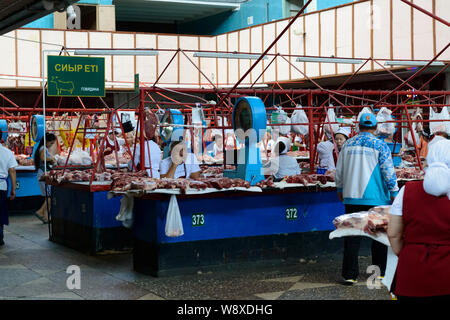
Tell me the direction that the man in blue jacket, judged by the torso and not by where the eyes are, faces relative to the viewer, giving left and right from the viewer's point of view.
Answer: facing away from the viewer

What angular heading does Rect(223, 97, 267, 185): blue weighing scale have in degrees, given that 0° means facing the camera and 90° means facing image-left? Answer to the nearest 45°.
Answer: approximately 45°

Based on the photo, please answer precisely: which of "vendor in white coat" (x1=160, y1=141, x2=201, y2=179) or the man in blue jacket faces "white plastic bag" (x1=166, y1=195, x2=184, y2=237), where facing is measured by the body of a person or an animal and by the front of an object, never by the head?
the vendor in white coat

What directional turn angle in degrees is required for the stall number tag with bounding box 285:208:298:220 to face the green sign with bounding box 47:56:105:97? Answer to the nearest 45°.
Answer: approximately 90° to its right

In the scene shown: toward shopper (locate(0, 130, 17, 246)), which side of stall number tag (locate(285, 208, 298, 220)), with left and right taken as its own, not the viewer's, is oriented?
right

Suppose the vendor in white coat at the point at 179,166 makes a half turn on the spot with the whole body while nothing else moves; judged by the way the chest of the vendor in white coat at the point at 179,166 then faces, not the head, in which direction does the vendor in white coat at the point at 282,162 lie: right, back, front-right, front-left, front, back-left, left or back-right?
front-right

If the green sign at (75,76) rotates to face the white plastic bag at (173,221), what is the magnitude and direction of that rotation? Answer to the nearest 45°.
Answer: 0° — it already faces it

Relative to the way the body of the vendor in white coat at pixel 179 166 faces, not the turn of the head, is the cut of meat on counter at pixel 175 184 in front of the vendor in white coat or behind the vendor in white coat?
in front

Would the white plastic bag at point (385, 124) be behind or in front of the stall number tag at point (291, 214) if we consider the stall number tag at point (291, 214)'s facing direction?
behind
